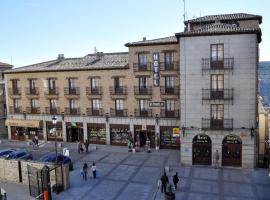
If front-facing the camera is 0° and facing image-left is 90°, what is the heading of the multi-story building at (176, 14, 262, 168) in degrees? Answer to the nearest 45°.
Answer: approximately 0°

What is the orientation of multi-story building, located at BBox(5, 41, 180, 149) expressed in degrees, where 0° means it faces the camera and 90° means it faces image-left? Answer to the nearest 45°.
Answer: approximately 0°

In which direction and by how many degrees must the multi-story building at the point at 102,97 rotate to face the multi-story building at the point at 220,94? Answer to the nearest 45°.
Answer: approximately 45° to its left

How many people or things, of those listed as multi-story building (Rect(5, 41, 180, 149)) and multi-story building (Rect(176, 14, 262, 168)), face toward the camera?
2

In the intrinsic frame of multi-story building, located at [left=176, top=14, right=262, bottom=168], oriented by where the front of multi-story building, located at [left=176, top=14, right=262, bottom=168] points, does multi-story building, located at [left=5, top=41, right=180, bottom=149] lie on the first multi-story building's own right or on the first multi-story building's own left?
on the first multi-story building's own right
